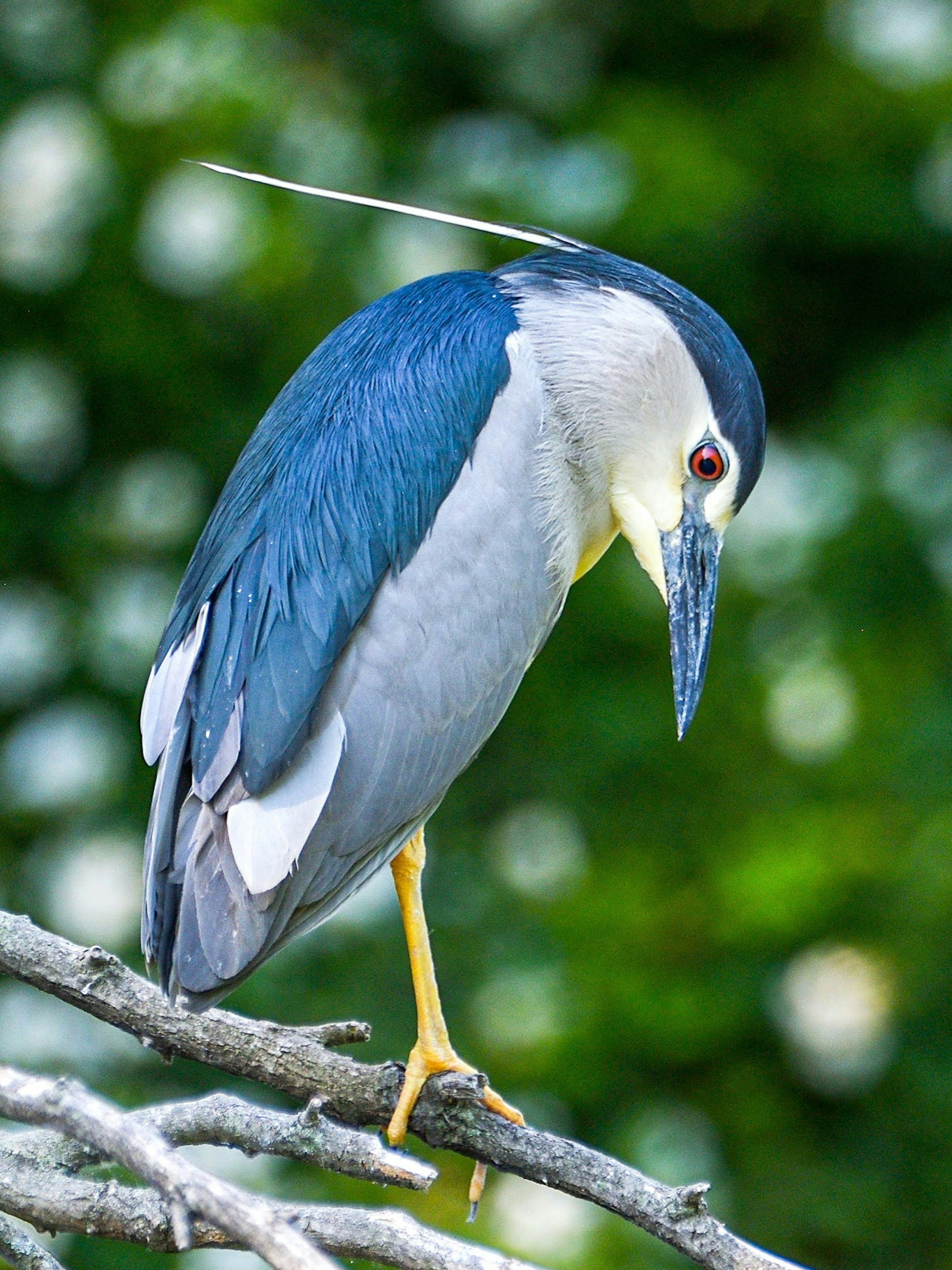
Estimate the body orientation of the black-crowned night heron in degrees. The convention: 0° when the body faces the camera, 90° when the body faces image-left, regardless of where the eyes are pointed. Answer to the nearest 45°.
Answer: approximately 270°

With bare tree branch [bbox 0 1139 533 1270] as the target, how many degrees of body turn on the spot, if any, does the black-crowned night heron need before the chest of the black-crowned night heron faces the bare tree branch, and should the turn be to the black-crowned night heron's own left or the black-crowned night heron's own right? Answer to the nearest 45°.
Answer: approximately 90° to the black-crowned night heron's own right

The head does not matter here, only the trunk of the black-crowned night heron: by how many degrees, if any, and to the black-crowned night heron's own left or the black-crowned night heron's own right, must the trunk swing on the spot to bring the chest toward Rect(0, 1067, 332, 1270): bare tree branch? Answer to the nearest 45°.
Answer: approximately 90° to the black-crowned night heron's own right
